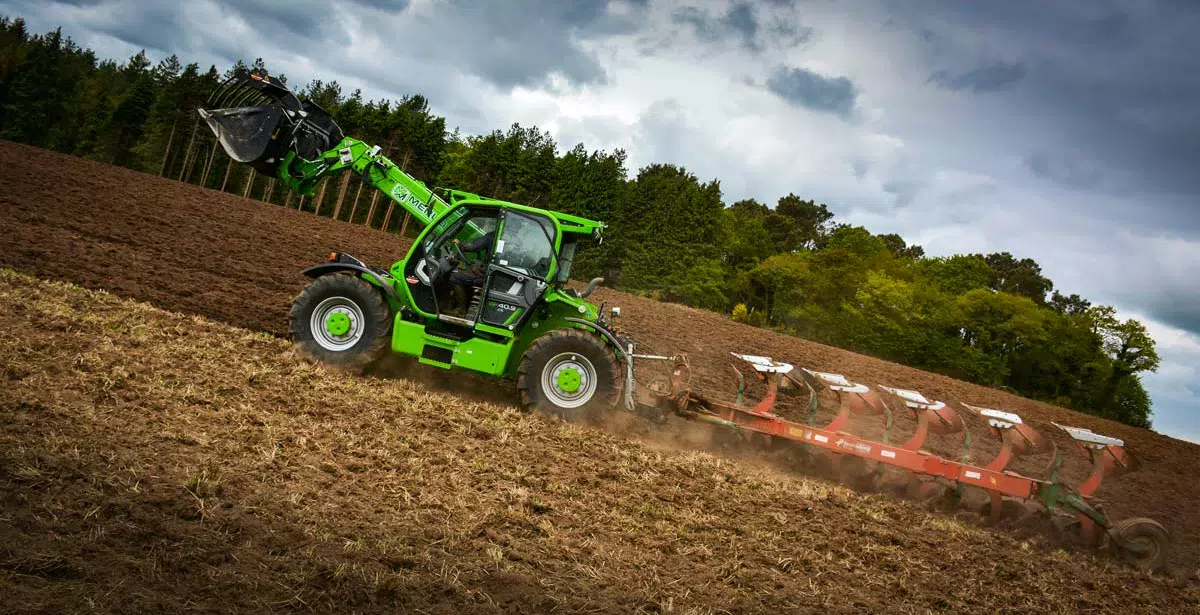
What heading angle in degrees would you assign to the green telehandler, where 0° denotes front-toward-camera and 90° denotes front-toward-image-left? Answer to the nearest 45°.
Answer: approximately 90°

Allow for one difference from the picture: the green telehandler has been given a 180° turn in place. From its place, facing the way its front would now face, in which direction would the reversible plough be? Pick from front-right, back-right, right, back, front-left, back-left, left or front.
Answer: front
